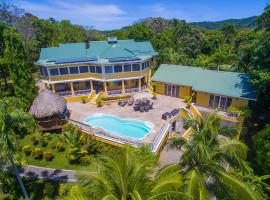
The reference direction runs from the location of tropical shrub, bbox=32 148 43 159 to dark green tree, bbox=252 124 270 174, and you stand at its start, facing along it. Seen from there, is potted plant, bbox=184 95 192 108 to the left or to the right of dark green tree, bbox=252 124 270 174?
left

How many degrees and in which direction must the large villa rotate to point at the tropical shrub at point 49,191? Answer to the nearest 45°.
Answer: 0° — it already faces it

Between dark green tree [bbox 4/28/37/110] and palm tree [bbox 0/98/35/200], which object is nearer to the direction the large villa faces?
the palm tree

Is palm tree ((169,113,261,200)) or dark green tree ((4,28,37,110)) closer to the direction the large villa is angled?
the palm tree

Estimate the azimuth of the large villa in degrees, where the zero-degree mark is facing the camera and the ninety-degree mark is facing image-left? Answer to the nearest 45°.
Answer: approximately 0°

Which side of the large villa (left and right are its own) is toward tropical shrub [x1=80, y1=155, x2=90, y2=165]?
front

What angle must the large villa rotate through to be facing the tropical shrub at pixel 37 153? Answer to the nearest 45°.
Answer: approximately 45° to its right
